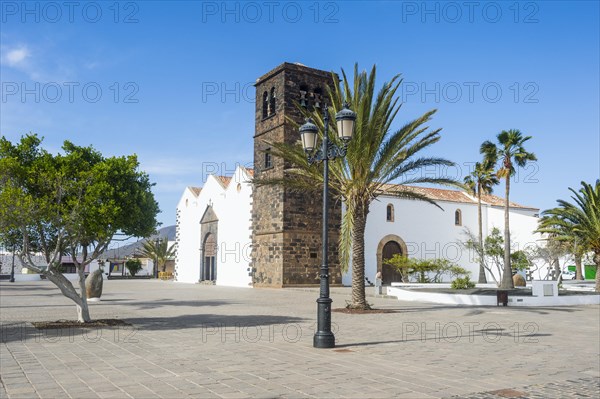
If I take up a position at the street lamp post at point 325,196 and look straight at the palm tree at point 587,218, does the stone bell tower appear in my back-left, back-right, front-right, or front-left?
front-left

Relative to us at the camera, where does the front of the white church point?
facing the viewer and to the left of the viewer

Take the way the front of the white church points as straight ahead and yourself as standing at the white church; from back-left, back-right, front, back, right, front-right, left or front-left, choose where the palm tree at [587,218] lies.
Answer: left

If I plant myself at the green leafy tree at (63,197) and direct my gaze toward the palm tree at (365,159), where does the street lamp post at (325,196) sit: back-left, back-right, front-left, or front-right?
front-right

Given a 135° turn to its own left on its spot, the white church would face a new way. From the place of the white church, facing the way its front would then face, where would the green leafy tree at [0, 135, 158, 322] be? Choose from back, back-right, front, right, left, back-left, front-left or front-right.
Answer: right

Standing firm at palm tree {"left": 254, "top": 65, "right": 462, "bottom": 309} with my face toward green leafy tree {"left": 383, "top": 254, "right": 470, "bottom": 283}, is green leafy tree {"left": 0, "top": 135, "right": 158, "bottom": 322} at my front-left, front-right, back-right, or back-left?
back-left

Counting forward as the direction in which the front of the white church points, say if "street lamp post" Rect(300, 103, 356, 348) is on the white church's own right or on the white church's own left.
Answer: on the white church's own left

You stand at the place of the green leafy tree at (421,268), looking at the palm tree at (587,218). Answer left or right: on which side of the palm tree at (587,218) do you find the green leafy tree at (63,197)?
right
